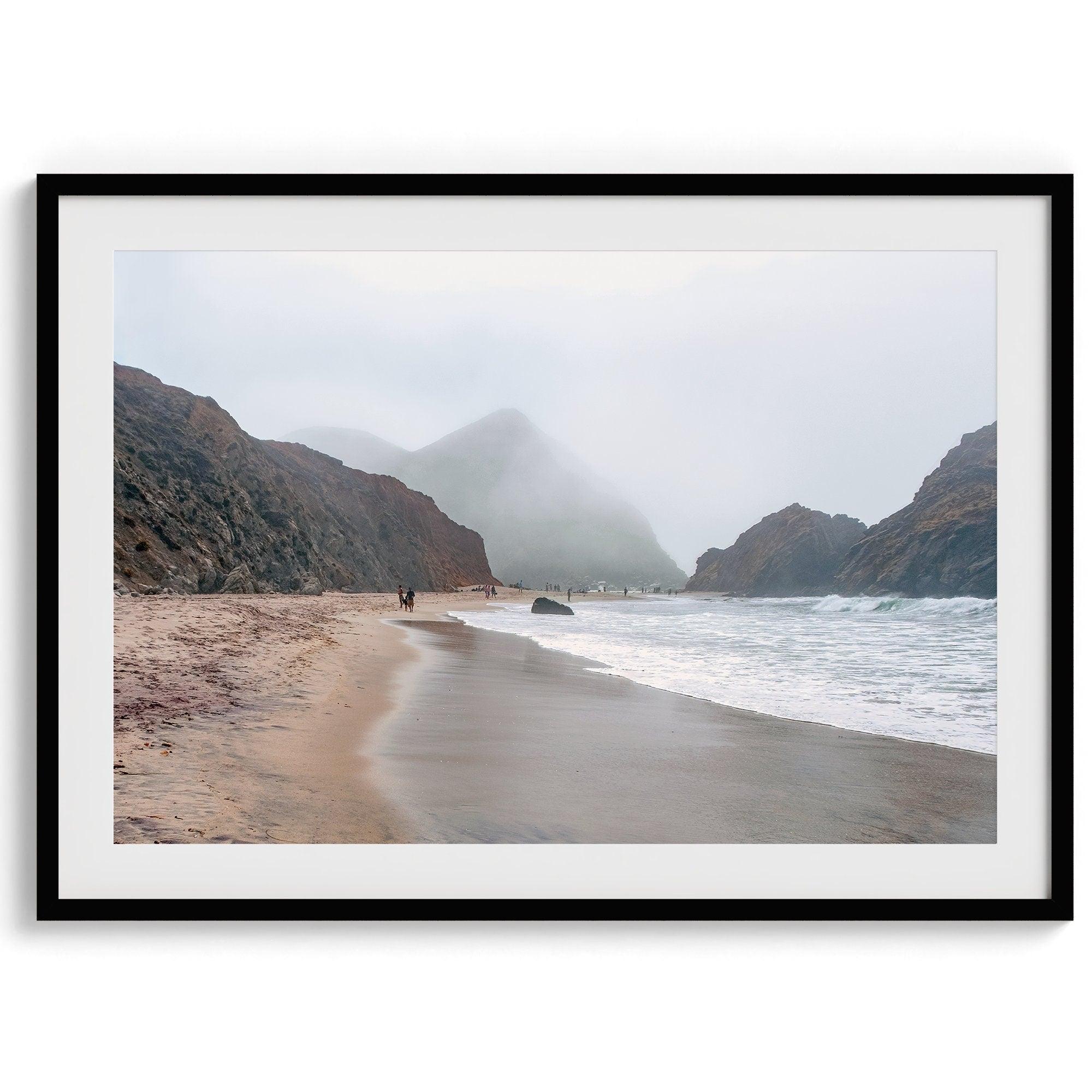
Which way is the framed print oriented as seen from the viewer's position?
toward the camera
